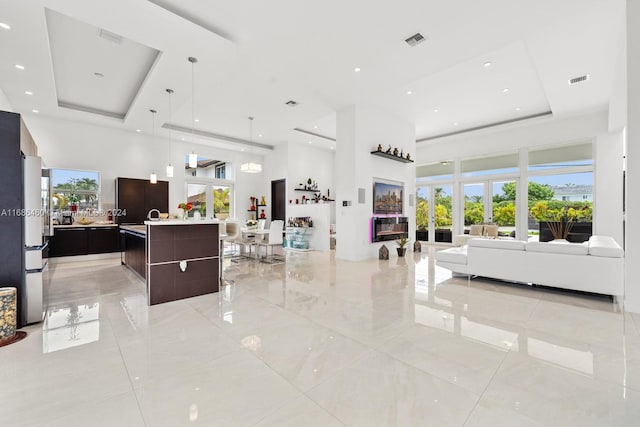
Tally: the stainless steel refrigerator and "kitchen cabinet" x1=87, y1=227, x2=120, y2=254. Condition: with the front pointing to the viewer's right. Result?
1

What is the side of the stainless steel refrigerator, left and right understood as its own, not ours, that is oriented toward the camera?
right

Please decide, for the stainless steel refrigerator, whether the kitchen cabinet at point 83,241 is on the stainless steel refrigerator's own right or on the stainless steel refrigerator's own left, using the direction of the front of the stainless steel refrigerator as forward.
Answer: on the stainless steel refrigerator's own left

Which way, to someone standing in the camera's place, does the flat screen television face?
facing the viewer and to the right of the viewer

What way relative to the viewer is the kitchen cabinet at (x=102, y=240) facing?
toward the camera

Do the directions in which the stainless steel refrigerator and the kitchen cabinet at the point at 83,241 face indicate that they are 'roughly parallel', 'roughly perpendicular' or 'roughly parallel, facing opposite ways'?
roughly perpendicular

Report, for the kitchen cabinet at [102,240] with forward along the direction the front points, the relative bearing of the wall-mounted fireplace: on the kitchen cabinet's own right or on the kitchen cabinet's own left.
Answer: on the kitchen cabinet's own left

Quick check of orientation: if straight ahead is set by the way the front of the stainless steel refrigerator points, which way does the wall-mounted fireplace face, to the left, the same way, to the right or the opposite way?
to the right

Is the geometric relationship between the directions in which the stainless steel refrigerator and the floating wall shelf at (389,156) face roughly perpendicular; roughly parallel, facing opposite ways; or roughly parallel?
roughly perpendicular

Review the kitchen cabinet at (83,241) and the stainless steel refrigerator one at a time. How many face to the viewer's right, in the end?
1

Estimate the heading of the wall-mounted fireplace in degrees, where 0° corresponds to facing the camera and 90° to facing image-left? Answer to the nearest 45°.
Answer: approximately 315°

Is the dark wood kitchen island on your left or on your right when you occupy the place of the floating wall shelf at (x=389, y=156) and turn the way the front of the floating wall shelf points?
on your right

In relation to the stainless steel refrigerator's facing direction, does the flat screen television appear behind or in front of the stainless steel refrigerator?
in front

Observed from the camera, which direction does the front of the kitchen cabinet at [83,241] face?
facing the viewer
